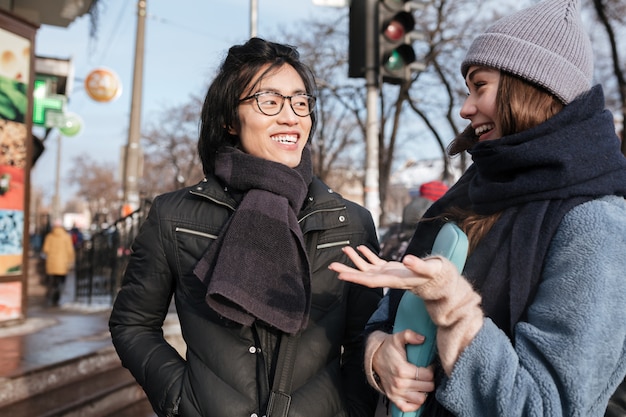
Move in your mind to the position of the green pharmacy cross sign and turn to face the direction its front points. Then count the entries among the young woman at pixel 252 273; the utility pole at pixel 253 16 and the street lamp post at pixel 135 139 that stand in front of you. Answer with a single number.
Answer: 1

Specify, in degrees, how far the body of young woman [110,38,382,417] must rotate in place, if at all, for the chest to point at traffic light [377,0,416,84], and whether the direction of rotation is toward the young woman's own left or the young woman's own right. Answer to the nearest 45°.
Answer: approximately 180°

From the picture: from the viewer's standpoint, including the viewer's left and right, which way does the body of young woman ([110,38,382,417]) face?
facing the viewer

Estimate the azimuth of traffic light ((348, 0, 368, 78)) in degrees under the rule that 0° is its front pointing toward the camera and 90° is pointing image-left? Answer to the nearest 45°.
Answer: approximately 180°

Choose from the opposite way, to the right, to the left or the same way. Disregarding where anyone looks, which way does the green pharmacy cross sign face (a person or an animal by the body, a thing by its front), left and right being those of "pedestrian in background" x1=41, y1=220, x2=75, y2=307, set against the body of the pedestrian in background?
the opposite way

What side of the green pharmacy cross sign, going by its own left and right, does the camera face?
front

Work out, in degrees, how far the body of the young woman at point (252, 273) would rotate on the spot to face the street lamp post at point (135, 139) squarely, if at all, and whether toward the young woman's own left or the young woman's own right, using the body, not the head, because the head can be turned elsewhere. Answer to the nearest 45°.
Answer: approximately 180°

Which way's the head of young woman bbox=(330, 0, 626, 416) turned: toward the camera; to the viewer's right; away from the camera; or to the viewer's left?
to the viewer's left

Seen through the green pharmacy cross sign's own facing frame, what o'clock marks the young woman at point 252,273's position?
The young woman is roughly at 12 o'clock from the green pharmacy cross sign.

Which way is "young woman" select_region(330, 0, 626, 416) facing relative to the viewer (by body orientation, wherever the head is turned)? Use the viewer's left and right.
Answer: facing to the left of the viewer

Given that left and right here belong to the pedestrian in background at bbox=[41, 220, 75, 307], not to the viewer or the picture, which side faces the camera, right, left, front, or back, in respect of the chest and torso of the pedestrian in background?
back

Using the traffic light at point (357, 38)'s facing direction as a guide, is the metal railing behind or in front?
in front

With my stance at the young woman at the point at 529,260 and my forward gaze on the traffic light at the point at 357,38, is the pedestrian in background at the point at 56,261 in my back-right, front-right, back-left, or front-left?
front-left

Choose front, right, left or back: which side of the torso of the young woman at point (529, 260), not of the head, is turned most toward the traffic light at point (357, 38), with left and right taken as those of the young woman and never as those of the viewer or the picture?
right

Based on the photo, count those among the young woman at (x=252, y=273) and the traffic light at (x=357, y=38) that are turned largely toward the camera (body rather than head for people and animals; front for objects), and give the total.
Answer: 1

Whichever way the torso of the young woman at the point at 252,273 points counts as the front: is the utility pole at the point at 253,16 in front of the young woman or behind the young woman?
behind

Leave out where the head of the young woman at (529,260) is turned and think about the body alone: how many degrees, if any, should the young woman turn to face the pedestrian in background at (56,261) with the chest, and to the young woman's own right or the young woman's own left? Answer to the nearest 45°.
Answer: approximately 45° to the young woman's own right
